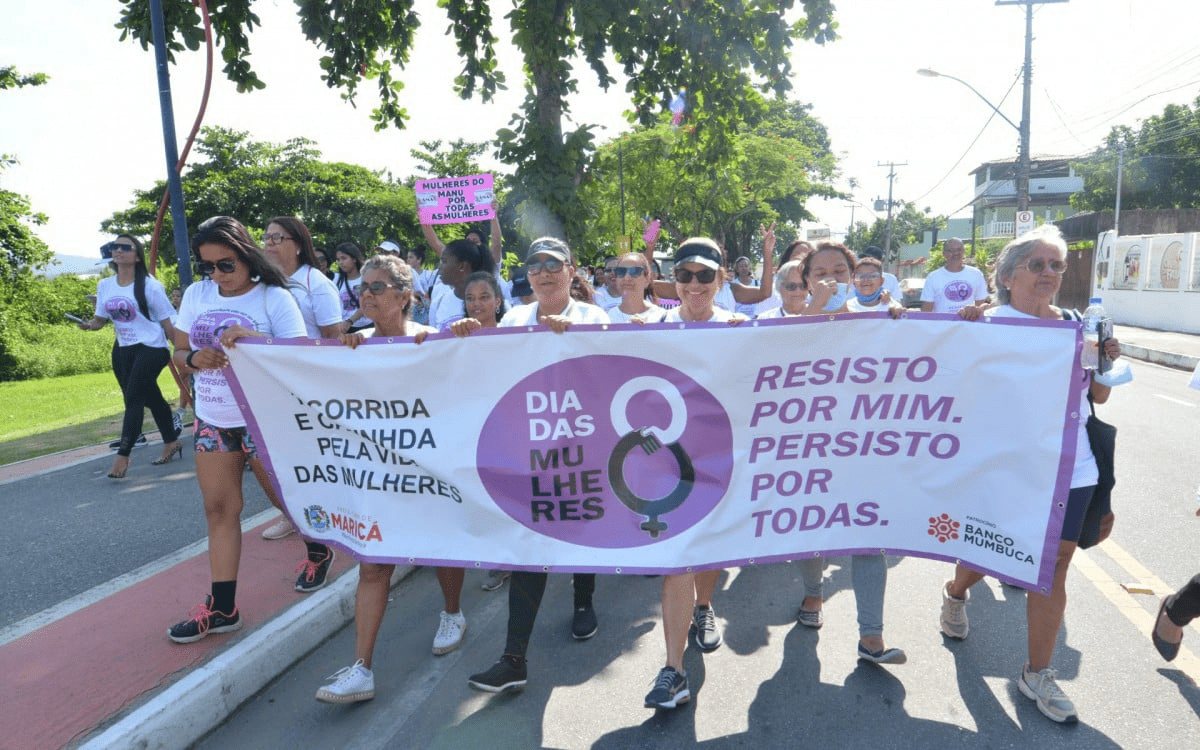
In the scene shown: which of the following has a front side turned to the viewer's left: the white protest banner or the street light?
the street light

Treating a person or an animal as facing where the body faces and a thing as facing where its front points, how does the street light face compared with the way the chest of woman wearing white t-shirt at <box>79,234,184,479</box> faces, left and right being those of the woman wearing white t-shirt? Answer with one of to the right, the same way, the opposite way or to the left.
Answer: to the right

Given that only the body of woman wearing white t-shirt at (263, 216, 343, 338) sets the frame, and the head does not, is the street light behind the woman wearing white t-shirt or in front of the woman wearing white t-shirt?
behind

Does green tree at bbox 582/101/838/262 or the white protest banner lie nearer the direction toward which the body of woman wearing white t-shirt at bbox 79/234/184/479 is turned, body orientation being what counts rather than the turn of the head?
the white protest banner

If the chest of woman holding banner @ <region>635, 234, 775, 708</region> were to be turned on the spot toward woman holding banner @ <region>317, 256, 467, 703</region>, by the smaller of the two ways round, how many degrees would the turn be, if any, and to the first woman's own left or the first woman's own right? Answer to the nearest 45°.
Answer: approximately 90° to the first woman's own right

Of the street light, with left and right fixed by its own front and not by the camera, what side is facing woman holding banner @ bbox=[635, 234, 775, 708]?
left

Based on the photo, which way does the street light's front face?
to the viewer's left

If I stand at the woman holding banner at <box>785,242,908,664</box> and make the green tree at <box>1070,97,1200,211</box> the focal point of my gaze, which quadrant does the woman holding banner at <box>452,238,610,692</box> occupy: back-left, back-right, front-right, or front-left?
back-left
